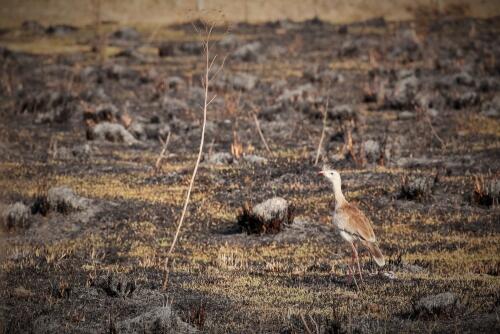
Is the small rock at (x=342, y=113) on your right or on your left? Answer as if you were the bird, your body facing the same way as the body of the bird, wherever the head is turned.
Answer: on your right

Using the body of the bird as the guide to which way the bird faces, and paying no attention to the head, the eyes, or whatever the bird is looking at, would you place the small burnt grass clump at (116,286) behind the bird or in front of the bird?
in front

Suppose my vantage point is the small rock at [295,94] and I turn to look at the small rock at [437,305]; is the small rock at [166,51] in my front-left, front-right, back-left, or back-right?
back-right

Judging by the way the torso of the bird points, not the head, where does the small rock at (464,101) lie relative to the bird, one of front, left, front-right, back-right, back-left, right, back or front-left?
right

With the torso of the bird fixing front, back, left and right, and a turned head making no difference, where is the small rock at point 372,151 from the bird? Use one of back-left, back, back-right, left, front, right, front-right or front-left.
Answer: right

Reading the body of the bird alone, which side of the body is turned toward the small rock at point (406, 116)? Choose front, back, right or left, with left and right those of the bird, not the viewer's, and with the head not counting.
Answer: right

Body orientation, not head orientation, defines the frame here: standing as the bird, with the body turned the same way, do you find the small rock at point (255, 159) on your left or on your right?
on your right

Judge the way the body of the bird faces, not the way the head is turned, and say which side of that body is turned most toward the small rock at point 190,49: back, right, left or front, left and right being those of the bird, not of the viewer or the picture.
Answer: right

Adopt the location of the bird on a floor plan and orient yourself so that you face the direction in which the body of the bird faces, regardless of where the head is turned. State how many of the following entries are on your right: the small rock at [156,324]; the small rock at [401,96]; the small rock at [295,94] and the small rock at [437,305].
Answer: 2

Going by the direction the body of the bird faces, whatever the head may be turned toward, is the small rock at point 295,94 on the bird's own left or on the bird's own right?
on the bird's own right

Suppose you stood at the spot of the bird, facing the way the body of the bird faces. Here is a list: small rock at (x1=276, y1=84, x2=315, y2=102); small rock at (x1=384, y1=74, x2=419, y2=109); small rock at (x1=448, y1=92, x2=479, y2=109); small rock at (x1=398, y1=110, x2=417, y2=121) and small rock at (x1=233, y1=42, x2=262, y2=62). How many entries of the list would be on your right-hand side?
5

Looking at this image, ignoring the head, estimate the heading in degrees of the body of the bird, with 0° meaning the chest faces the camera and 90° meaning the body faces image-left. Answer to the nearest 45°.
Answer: approximately 90°
